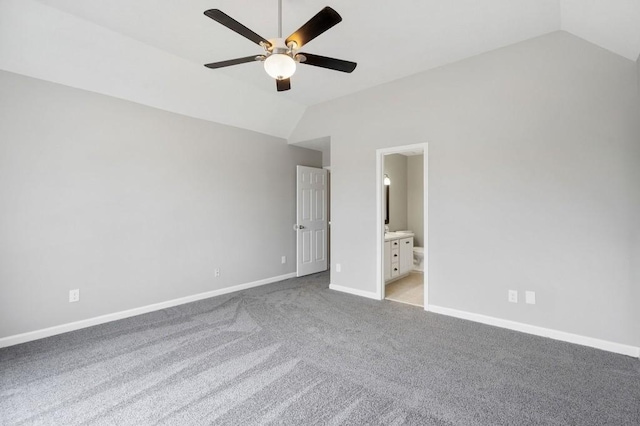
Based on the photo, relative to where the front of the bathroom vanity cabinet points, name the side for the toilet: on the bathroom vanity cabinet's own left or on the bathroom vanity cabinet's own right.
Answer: on the bathroom vanity cabinet's own left

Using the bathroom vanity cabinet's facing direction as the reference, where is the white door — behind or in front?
behind

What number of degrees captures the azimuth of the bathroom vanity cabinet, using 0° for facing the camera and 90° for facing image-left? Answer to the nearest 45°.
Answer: approximately 315°

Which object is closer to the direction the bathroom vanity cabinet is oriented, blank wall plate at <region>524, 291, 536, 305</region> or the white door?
the blank wall plate

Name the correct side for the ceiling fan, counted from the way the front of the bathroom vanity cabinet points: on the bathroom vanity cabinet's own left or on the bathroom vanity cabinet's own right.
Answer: on the bathroom vanity cabinet's own right

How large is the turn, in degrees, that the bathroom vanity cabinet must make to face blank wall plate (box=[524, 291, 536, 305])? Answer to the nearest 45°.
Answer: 0° — it already faces it

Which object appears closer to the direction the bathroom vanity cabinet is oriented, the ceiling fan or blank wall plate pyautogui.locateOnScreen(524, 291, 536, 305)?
the blank wall plate
